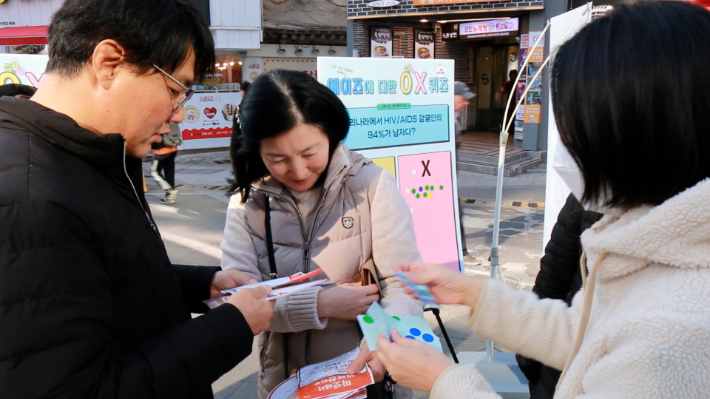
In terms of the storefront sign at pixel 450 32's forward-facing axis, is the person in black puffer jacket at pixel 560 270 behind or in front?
in front

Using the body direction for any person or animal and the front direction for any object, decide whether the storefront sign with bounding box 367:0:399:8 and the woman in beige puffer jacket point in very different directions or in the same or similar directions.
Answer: same or similar directions

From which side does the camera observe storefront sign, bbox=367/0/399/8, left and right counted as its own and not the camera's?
front

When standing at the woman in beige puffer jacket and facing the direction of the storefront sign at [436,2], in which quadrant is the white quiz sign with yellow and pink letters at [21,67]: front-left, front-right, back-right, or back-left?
front-left

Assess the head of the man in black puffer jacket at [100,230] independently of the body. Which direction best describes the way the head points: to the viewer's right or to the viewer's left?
to the viewer's right

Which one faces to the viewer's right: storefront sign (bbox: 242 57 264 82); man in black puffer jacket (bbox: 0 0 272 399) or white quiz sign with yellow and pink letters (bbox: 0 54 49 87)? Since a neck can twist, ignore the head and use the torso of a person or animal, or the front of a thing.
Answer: the man in black puffer jacket

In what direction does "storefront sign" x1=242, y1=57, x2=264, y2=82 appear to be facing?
toward the camera

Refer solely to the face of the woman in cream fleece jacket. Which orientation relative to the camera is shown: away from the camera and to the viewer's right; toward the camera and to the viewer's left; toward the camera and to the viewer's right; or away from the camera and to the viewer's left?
away from the camera and to the viewer's left

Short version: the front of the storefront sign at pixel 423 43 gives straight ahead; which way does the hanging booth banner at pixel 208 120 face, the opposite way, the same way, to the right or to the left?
the same way

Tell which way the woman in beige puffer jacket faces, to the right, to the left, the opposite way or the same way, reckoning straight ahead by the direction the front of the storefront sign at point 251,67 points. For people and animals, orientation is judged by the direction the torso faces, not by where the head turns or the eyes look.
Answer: the same way

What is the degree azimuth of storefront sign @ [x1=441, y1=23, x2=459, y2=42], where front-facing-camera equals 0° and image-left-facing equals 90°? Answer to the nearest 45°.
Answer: approximately 0°
